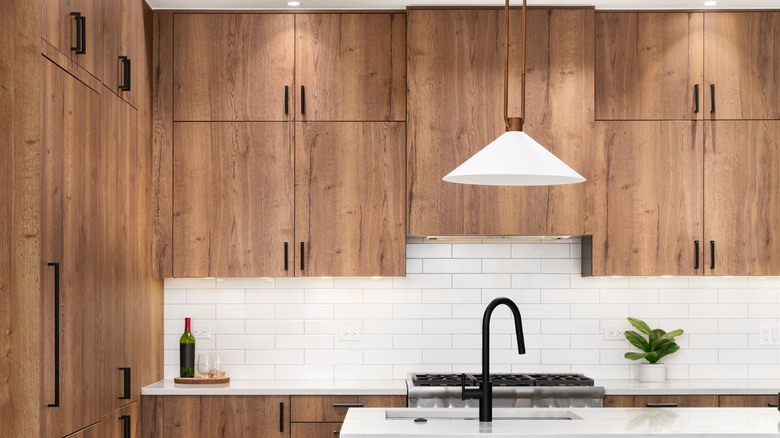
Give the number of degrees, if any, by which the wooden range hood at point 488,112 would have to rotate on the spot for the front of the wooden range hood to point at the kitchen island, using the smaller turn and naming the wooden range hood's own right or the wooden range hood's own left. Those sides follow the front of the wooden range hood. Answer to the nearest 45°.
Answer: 0° — it already faces it

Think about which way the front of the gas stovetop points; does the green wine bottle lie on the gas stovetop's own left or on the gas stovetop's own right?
on the gas stovetop's own right

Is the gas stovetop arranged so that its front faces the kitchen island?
yes
